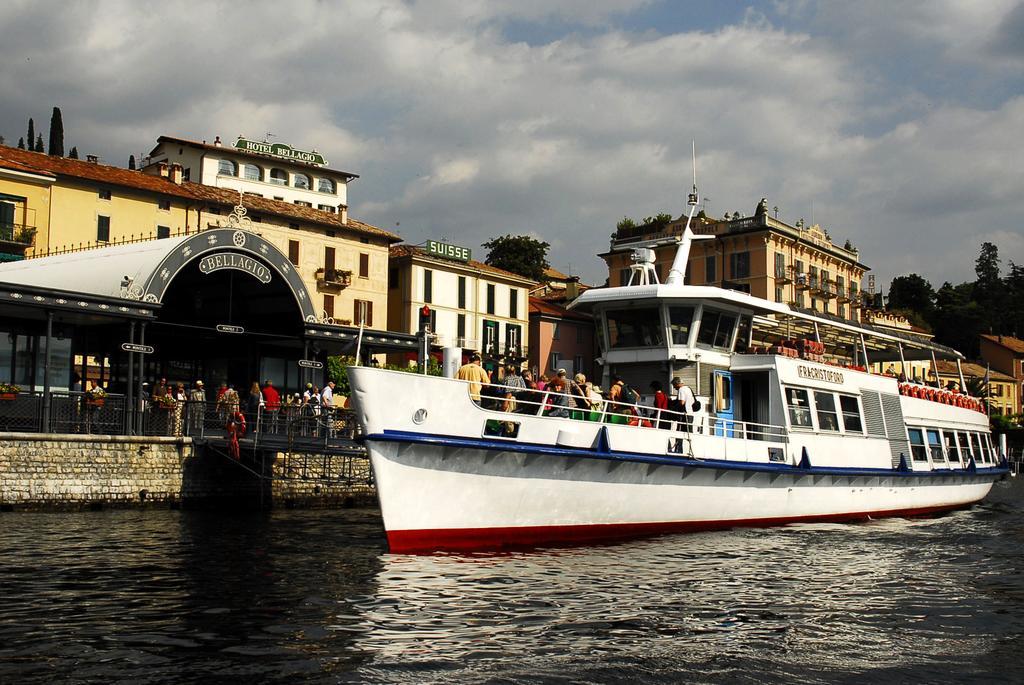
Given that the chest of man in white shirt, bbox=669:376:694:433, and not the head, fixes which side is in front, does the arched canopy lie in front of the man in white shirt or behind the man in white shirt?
in front

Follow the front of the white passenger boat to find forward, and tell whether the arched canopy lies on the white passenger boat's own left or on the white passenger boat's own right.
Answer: on the white passenger boat's own right

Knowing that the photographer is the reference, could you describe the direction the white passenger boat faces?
facing the viewer and to the left of the viewer

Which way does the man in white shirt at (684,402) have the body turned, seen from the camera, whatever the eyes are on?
to the viewer's left

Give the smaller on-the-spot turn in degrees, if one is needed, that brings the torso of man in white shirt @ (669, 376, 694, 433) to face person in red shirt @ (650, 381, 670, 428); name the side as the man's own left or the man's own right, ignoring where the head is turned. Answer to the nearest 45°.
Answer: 0° — they already face them

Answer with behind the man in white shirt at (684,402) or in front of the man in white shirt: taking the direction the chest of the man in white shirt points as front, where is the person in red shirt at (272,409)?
in front

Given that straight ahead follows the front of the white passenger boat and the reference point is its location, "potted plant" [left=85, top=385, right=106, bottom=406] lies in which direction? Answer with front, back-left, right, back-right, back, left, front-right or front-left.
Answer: front-right

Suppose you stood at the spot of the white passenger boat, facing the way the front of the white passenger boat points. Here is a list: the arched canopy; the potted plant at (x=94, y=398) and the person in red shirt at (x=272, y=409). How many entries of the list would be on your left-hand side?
0
